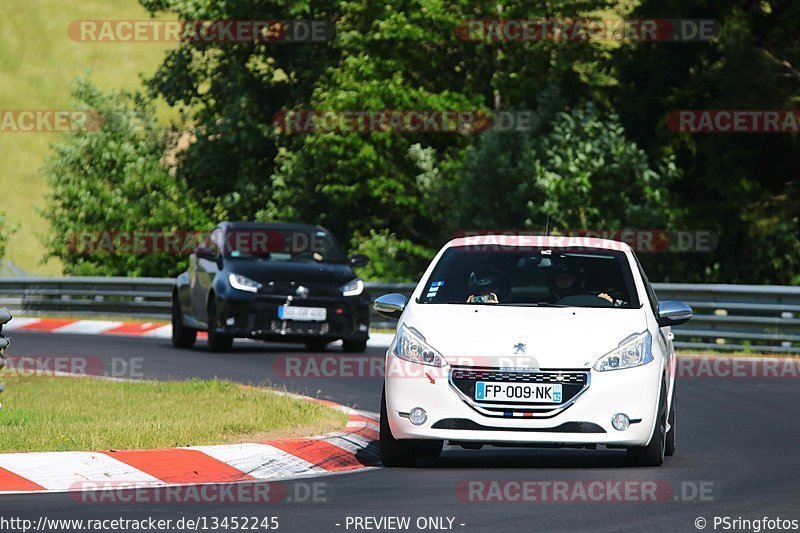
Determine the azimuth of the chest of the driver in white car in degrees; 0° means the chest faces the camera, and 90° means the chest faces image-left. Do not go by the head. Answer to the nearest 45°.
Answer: approximately 0°

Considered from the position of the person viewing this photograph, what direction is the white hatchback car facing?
facing the viewer

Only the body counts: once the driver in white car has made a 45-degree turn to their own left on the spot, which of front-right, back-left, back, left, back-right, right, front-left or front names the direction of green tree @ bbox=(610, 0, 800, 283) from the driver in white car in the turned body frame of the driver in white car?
back-left

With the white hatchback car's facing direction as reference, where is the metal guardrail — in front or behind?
behind

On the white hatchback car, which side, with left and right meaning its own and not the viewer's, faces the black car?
back

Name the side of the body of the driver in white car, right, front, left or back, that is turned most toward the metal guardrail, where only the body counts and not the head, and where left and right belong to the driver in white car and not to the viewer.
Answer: back

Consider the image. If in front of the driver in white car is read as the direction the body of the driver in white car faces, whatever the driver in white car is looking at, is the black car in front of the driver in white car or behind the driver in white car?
behind

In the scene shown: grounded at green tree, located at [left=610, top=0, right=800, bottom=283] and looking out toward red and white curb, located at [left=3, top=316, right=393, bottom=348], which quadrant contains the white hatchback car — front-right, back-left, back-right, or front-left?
front-left

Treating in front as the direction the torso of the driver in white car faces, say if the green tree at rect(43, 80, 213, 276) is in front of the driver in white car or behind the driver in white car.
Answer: behind

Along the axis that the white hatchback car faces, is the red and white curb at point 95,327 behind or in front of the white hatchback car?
behind
